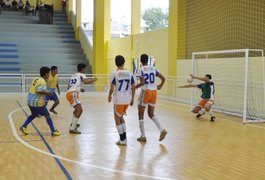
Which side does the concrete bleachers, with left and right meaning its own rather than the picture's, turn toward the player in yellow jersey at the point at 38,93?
front

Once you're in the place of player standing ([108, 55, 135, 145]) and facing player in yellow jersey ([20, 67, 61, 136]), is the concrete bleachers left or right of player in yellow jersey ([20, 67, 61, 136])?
right

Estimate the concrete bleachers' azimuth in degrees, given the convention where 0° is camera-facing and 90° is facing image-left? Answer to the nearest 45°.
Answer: approximately 0°

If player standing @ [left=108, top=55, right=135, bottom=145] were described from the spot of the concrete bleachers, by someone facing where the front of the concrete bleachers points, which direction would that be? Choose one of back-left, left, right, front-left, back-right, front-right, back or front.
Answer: front
